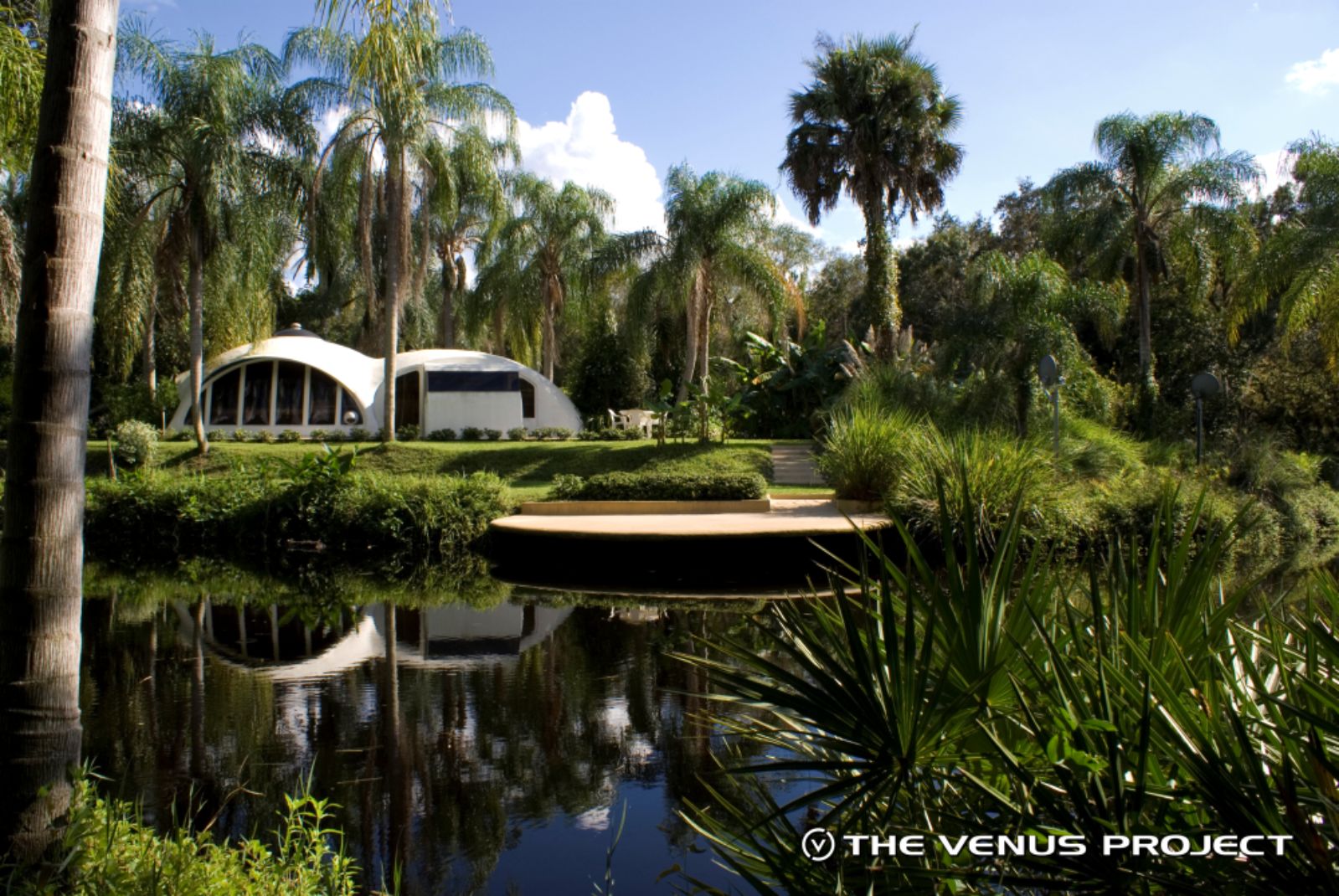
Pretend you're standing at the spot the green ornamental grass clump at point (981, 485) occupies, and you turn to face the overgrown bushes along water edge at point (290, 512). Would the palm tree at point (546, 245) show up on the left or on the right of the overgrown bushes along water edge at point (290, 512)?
right

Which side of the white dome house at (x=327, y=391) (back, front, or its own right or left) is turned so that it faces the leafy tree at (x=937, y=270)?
left

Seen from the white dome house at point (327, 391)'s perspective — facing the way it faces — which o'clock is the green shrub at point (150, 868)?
The green shrub is roughly at 12 o'clock from the white dome house.

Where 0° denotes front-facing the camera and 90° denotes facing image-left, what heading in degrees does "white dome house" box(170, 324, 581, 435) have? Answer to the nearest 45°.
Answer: approximately 0°

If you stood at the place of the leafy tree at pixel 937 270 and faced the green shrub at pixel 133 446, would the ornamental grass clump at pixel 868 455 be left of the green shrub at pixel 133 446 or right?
left

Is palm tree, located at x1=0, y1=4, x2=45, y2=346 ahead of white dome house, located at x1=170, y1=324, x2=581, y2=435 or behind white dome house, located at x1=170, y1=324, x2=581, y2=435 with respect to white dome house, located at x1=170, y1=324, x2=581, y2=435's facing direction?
ahead

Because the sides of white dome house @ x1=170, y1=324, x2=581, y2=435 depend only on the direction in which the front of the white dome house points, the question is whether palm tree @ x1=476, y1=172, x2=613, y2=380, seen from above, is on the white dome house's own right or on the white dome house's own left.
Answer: on the white dome house's own left

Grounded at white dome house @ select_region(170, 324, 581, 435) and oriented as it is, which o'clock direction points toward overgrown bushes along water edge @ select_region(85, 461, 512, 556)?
The overgrown bushes along water edge is roughly at 12 o'clock from the white dome house.

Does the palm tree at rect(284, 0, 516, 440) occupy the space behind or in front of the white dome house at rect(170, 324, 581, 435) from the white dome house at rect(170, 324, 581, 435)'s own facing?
in front
